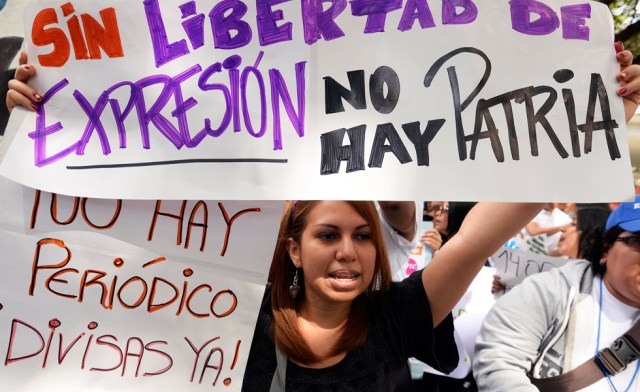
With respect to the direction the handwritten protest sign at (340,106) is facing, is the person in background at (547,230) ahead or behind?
behind

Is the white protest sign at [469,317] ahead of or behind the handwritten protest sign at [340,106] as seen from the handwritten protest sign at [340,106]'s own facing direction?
behind

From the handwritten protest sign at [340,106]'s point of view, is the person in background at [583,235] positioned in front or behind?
behind

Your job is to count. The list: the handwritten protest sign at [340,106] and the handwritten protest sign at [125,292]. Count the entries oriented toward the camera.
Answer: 2

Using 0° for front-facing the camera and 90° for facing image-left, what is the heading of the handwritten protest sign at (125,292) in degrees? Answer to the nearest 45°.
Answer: approximately 0°

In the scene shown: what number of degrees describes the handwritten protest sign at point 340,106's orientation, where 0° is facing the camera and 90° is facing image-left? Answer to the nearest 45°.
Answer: approximately 0°
